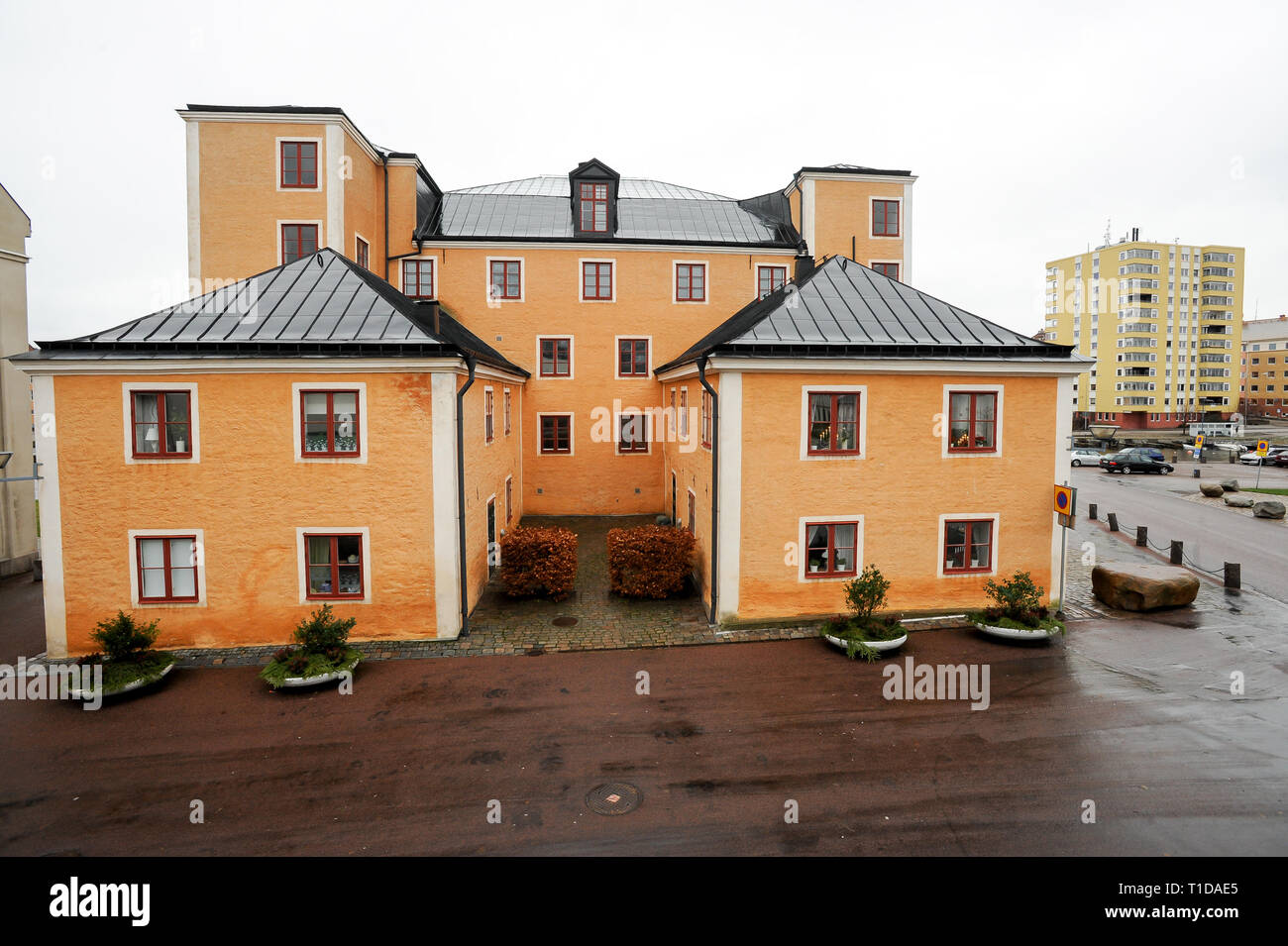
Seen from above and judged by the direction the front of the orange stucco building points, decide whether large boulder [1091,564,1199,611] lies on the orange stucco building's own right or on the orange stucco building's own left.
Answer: on the orange stucco building's own left

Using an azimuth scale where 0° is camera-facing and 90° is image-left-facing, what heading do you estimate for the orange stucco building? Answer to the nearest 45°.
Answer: approximately 0°

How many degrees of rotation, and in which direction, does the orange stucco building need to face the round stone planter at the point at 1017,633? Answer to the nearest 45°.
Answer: approximately 90° to its left

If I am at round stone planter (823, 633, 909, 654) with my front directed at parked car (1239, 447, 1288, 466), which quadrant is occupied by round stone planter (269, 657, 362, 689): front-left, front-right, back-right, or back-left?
back-left

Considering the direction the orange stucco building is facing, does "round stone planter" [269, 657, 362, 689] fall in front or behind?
in front

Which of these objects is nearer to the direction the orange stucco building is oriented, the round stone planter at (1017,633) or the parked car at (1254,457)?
the round stone planter

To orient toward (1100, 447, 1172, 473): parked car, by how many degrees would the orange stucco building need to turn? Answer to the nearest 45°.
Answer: approximately 135° to its left
